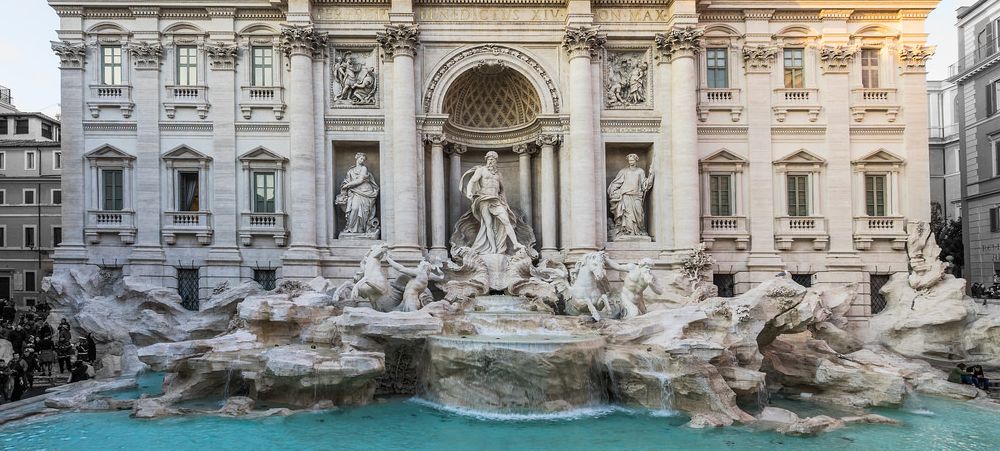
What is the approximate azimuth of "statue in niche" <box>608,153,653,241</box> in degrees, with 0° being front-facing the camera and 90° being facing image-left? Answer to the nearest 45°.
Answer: approximately 0°

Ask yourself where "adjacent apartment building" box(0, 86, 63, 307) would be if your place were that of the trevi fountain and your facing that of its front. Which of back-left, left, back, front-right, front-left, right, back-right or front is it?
back-right

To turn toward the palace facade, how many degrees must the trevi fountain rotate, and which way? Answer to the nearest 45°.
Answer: approximately 180°

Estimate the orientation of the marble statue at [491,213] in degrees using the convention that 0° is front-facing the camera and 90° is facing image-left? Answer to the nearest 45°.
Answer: approximately 0°

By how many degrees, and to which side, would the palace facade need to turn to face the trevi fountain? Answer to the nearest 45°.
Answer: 0° — it already faces it

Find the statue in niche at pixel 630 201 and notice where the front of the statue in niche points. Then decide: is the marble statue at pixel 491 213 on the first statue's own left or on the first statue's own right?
on the first statue's own right

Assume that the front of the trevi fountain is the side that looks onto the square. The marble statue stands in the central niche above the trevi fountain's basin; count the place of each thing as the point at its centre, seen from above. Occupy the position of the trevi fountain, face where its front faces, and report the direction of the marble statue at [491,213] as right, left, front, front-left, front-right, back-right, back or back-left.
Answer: back
